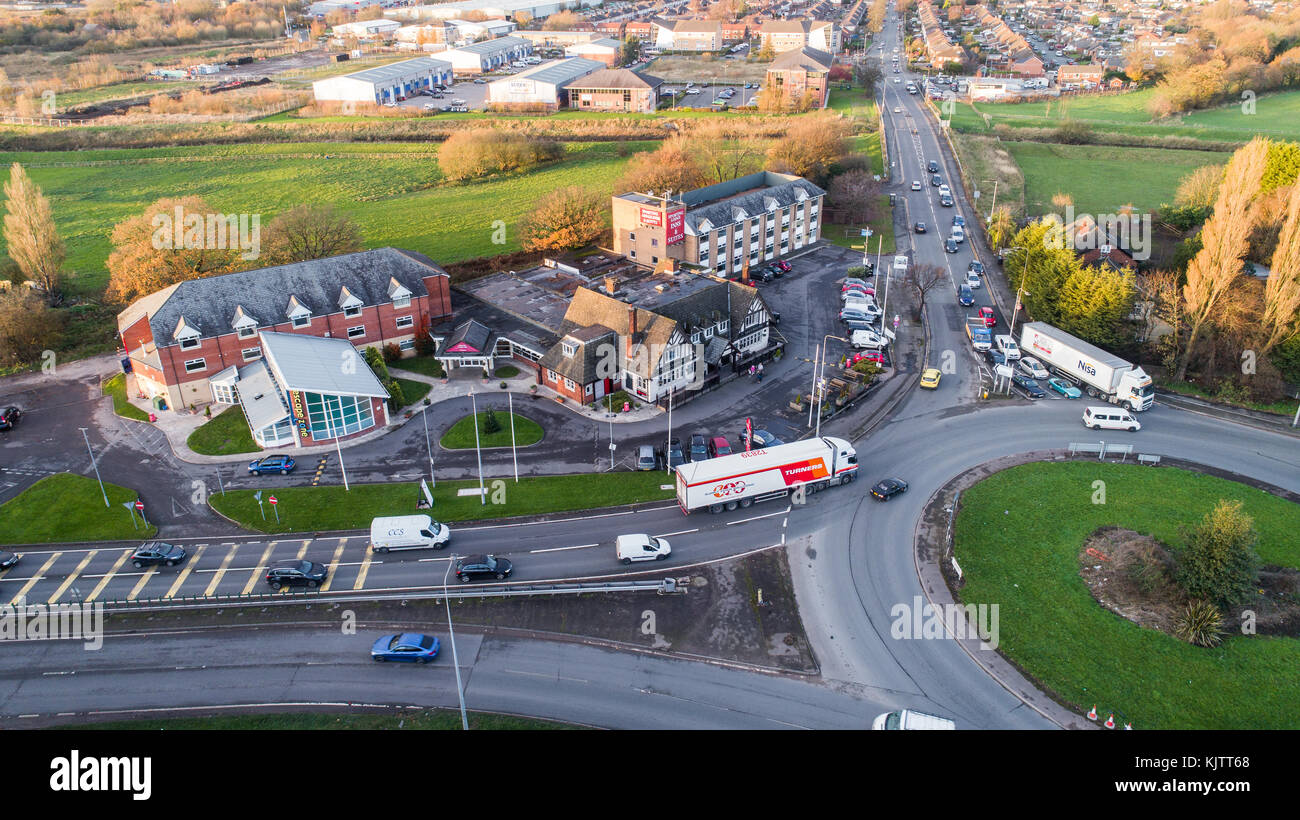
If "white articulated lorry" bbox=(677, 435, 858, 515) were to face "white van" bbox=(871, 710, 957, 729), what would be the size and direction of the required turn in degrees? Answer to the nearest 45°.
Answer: approximately 90° to its right

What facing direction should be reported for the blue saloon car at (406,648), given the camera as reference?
facing to the left of the viewer

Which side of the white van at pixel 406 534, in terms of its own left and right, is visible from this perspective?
right

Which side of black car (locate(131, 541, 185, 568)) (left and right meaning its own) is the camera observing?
right

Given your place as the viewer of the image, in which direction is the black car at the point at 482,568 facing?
facing to the right of the viewer

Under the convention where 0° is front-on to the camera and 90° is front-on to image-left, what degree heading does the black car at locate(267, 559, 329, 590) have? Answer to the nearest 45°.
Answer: approximately 270°

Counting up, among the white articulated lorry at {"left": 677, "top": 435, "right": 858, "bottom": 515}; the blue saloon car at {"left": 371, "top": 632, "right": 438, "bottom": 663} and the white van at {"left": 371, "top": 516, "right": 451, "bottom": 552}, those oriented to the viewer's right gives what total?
2

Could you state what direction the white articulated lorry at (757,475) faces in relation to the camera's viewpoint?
facing to the right of the viewer

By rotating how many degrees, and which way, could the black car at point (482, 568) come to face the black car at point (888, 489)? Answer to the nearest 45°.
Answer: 0° — it already faces it

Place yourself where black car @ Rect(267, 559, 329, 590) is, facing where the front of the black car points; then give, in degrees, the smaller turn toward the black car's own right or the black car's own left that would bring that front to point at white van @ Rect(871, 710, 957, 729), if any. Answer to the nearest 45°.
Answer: approximately 45° to the black car's own right

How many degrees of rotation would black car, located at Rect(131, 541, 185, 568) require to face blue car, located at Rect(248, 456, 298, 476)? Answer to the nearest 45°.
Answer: approximately 45° to its left

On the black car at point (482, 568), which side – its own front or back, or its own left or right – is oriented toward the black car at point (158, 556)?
back

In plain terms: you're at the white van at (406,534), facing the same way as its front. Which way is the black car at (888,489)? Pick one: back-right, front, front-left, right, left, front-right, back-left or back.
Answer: front

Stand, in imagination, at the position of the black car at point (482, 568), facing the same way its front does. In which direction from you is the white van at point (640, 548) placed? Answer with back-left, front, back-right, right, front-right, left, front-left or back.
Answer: front

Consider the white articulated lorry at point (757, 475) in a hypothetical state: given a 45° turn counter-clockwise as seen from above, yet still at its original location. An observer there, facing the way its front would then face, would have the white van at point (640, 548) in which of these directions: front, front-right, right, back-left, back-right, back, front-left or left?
back

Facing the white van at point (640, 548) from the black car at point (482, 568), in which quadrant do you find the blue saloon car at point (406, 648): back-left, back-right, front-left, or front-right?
back-right

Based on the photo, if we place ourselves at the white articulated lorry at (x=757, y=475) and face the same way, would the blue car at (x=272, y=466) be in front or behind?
behind

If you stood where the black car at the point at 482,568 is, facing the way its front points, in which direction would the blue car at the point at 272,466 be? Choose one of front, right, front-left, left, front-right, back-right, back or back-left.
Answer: back-left

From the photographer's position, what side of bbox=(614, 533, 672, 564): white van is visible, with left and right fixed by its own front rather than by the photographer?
right

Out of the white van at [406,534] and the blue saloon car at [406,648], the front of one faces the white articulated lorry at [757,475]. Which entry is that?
the white van
